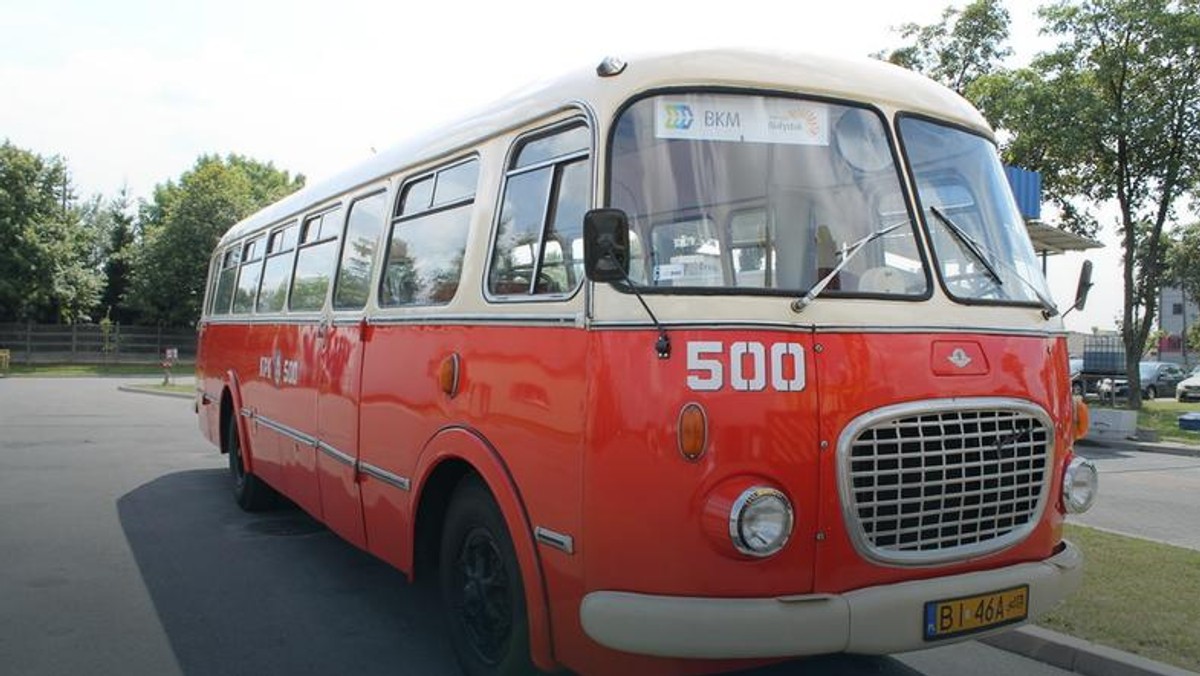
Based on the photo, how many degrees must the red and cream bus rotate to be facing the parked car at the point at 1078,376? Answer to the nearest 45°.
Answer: approximately 90° to its left

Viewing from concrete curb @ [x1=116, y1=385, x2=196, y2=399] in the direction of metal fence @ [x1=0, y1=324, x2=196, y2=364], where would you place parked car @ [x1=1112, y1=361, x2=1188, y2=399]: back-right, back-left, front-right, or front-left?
back-right

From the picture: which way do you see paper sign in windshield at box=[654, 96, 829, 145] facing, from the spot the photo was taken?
facing the viewer

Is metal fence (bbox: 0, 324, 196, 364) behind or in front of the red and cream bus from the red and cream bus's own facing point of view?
behind

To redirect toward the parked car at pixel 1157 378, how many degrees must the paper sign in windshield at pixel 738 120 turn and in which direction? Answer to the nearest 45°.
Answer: approximately 135° to its left

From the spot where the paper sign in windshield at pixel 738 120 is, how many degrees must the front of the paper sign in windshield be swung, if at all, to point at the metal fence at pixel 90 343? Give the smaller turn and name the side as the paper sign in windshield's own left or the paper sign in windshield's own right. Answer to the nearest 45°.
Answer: approximately 135° to the paper sign in windshield's own right

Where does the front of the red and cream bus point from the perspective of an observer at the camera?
facing the viewer and to the right of the viewer

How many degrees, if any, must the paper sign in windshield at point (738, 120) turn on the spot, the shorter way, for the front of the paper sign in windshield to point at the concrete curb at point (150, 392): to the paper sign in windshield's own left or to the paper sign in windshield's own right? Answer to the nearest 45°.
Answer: approximately 135° to the paper sign in windshield's own right

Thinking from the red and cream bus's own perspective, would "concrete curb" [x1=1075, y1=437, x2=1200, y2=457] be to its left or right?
on its left
